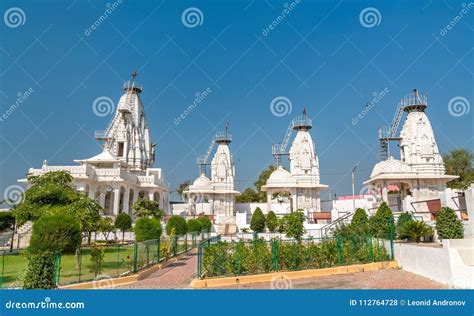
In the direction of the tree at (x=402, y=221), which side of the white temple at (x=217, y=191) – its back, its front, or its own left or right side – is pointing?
left

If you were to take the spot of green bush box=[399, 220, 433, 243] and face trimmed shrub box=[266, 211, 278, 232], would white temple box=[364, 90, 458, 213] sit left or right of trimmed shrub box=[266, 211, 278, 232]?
right

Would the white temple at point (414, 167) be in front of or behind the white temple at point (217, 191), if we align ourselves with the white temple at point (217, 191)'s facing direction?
behind
